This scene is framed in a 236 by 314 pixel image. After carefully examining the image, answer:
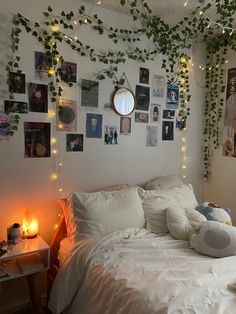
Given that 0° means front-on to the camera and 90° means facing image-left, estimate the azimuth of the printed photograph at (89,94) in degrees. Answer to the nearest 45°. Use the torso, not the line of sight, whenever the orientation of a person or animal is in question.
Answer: approximately 315°

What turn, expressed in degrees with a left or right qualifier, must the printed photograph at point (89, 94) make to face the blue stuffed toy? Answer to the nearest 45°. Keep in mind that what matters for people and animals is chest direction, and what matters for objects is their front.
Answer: approximately 45° to its left

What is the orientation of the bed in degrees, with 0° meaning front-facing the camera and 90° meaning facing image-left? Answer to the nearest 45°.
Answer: approximately 315°

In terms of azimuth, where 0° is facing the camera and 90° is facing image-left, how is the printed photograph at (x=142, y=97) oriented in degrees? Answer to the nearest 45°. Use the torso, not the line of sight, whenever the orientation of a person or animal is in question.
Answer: approximately 315°

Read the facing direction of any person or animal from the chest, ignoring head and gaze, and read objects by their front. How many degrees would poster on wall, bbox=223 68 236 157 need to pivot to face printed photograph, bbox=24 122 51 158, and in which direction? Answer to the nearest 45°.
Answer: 0° — it already faces it

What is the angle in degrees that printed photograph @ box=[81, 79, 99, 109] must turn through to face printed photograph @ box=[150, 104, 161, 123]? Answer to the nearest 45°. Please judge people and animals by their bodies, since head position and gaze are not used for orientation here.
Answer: approximately 90° to its left
